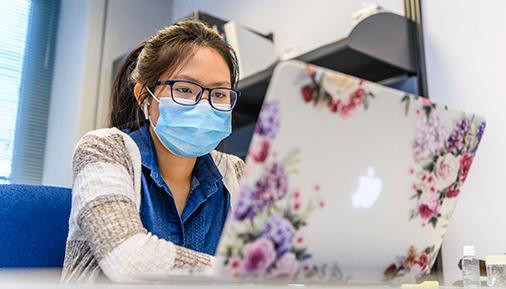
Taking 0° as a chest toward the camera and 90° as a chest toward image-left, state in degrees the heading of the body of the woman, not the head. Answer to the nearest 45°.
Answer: approximately 315°

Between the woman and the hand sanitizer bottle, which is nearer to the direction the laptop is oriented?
the woman

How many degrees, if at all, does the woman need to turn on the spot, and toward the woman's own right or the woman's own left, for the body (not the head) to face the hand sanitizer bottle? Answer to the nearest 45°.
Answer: approximately 45° to the woman's own left

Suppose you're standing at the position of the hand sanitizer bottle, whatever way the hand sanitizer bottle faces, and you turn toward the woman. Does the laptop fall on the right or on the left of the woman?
left

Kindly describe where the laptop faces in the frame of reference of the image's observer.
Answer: facing away from the viewer and to the left of the viewer

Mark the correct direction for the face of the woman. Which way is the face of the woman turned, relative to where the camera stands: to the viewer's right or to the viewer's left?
to the viewer's right
